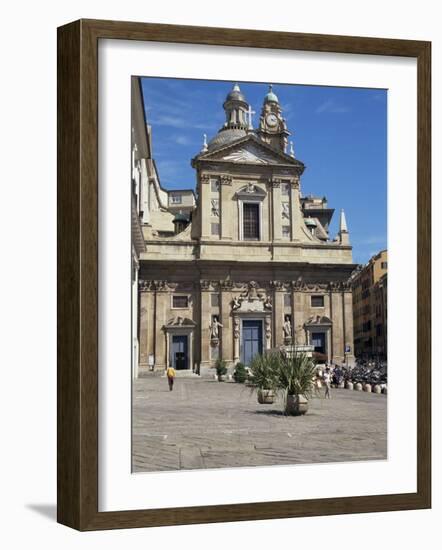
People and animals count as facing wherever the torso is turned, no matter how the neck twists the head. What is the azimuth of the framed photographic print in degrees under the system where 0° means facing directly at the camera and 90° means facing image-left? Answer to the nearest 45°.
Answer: approximately 315°
